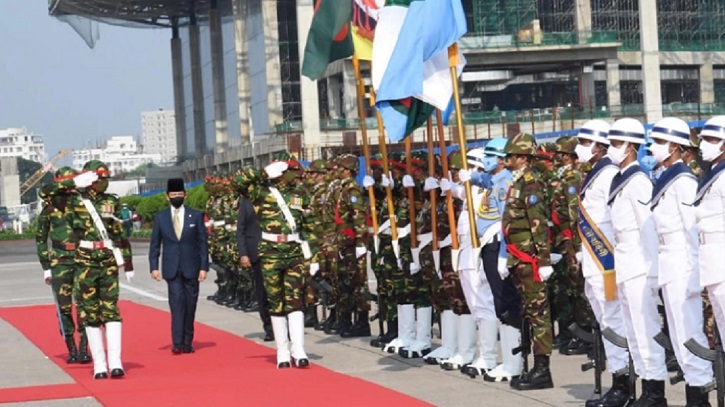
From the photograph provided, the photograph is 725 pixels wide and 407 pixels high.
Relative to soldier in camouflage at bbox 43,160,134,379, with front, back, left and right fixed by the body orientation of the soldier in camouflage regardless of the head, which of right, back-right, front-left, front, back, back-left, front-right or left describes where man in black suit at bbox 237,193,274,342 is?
back-left

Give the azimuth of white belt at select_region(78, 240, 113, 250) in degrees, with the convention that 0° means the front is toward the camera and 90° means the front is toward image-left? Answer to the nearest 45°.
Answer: approximately 0°

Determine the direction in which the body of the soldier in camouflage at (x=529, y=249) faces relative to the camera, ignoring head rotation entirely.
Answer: to the viewer's left

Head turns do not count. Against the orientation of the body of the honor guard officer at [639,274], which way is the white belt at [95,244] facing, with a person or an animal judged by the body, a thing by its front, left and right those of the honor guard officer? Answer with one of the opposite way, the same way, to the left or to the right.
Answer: to the left

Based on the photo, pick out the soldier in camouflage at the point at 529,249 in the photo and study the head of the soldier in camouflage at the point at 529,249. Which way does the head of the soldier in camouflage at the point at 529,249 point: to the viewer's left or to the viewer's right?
to the viewer's left

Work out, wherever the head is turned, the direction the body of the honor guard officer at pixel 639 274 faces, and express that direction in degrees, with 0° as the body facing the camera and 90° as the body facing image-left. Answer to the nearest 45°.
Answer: approximately 45°

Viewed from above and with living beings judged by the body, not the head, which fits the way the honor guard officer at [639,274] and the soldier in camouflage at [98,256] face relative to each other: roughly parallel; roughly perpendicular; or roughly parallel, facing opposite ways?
roughly perpendicular
